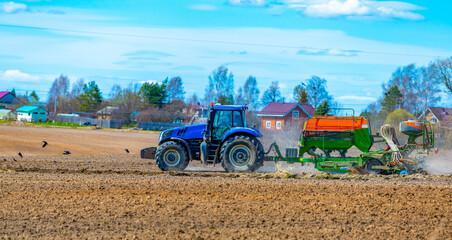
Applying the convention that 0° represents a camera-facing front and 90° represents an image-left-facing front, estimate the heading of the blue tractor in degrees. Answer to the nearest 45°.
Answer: approximately 90°
